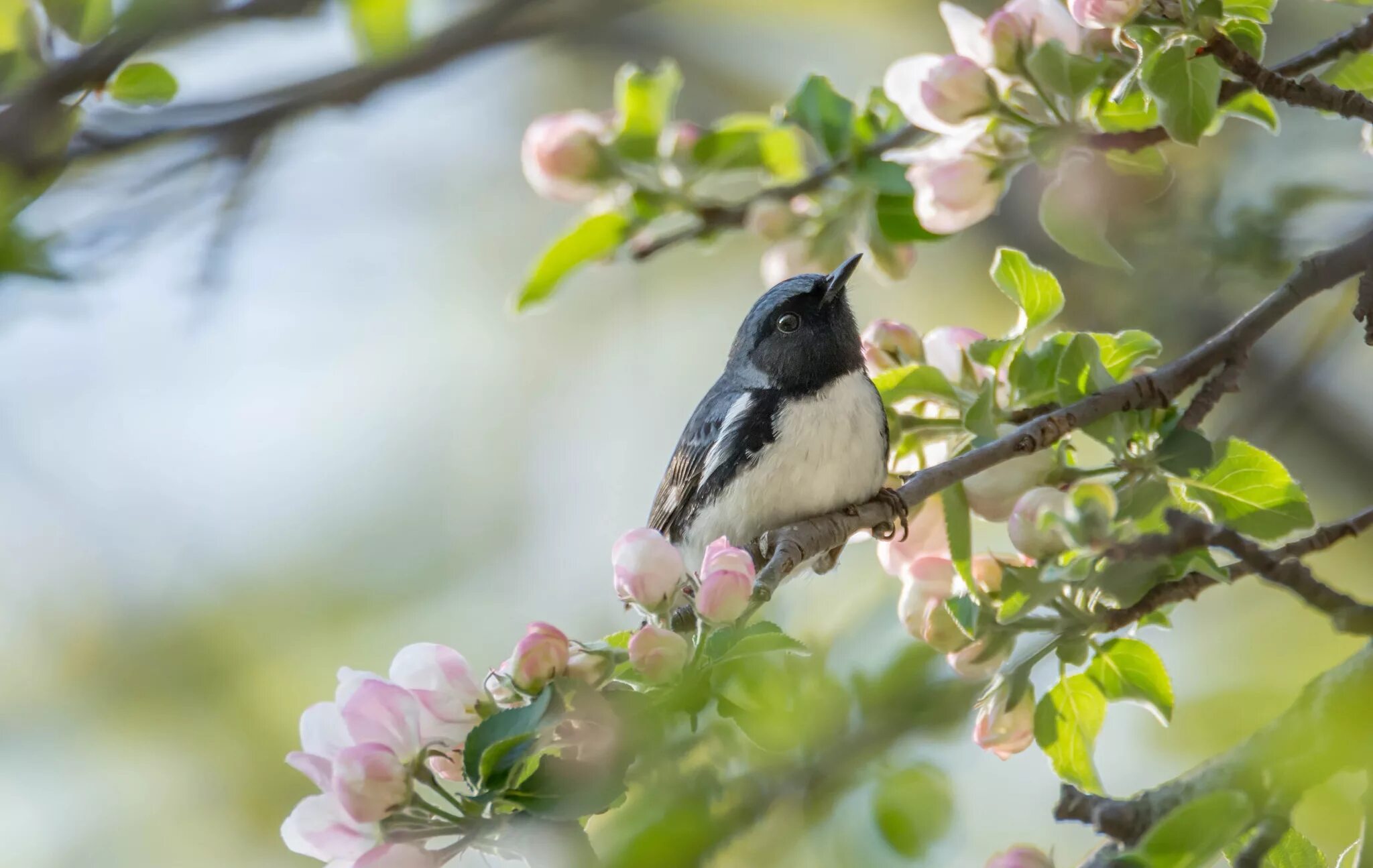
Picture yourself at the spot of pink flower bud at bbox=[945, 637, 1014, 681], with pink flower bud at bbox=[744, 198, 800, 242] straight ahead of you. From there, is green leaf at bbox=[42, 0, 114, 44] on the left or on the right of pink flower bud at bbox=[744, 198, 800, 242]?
left

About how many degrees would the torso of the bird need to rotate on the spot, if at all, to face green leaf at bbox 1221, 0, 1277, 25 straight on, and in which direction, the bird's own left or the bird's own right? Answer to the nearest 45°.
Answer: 0° — it already faces it

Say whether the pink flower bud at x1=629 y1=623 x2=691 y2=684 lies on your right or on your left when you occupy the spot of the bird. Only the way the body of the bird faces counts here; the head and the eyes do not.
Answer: on your right

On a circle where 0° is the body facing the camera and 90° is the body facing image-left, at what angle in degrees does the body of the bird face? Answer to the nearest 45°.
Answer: approximately 315°
